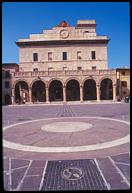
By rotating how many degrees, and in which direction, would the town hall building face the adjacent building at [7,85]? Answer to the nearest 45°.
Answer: approximately 90° to its right

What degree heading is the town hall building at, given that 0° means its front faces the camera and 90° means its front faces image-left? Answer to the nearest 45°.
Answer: approximately 0°

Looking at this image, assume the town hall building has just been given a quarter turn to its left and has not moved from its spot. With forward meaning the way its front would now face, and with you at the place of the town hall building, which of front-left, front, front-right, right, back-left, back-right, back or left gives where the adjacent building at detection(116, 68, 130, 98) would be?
front

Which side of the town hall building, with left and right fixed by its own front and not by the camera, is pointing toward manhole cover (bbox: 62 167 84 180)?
front

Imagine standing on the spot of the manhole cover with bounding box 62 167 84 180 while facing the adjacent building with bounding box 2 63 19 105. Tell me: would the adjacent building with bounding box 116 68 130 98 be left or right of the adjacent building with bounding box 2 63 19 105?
right
